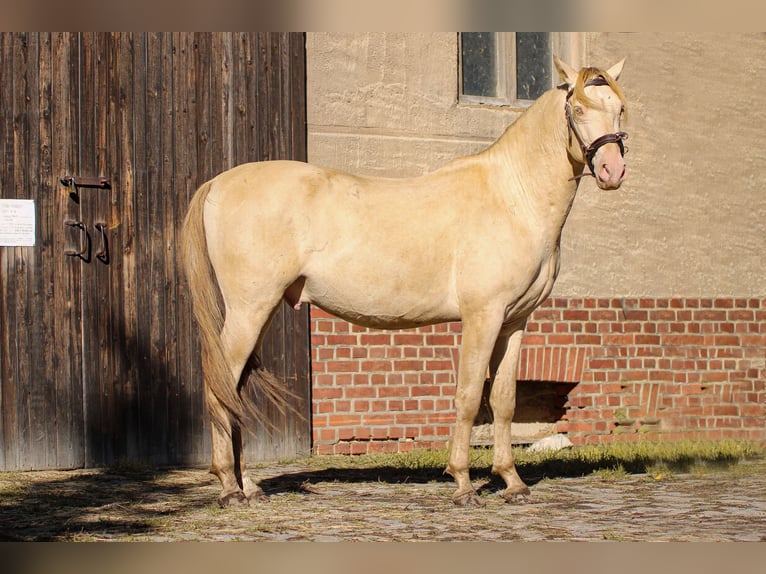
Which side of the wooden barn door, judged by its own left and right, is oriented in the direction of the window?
left

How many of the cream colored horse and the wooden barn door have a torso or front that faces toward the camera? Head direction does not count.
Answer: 1

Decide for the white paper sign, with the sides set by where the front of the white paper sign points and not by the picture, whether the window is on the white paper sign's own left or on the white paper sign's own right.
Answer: on the white paper sign's own left

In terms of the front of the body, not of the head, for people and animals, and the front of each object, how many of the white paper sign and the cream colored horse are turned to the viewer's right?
1

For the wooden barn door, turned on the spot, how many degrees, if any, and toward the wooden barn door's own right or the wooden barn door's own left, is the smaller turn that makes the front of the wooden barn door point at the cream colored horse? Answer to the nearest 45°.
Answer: approximately 45° to the wooden barn door's own left

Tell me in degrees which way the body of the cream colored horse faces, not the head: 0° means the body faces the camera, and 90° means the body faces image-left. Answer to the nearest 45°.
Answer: approximately 270°

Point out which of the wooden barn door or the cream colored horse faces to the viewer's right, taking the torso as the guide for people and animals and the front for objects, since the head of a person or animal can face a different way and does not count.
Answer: the cream colored horse

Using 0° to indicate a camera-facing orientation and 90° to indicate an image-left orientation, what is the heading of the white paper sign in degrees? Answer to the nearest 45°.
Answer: approximately 0°

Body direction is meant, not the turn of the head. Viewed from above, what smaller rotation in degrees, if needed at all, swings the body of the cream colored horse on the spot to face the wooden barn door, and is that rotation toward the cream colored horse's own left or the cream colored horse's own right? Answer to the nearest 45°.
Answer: approximately 135° to the cream colored horse's own left

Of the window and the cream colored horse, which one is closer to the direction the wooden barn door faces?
the cream colored horse

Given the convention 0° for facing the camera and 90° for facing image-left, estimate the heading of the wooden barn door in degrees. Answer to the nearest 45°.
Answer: approximately 0°

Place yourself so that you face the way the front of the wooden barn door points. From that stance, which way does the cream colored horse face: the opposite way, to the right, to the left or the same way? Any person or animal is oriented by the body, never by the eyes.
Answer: to the left

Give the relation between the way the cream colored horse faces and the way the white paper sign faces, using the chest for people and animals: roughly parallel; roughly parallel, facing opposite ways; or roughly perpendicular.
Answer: roughly perpendicular

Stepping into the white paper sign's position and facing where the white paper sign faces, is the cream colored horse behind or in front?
in front
